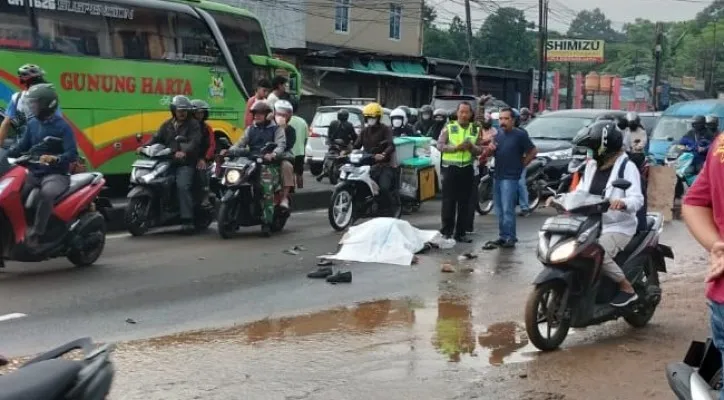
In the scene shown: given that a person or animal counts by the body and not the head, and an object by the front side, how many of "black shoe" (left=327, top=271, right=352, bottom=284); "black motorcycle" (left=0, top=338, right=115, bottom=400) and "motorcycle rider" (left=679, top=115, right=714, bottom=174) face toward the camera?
1

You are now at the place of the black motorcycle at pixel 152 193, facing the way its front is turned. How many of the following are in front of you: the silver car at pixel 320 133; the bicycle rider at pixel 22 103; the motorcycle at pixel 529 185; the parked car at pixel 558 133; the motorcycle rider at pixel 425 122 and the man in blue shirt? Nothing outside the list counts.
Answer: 1

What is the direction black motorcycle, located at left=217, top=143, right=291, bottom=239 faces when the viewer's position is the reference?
facing the viewer and to the left of the viewer

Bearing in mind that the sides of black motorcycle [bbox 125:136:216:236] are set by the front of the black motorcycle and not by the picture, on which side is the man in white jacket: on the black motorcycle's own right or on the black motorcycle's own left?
on the black motorcycle's own left

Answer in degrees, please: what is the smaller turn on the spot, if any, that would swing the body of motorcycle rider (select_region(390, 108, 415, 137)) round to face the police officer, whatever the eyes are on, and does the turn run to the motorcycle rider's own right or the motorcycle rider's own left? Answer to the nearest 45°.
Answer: approximately 45° to the motorcycle rider's own left

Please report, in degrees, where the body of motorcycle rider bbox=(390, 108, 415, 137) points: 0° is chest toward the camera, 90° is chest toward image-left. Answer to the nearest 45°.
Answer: approximately 45°

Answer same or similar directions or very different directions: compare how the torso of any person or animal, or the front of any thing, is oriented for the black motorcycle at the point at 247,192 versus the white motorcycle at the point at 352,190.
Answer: same or similar directions

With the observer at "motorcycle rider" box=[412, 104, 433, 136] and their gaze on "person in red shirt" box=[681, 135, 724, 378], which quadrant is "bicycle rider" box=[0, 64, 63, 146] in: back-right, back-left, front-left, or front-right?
front-right

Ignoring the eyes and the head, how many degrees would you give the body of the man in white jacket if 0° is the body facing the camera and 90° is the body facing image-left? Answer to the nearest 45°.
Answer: approximately 45°

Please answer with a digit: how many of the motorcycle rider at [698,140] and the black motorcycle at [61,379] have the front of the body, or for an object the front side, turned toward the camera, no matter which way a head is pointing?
1

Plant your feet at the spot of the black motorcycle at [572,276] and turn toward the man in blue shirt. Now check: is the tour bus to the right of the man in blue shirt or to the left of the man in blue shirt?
left

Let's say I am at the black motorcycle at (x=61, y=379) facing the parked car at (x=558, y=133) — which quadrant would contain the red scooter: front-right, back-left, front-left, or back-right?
front-left

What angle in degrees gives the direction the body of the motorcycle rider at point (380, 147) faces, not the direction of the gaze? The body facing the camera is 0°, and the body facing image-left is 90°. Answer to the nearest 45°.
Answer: approximately 45°

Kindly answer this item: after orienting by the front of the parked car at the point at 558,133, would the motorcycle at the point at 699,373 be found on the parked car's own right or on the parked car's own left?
on the parked car's own left
